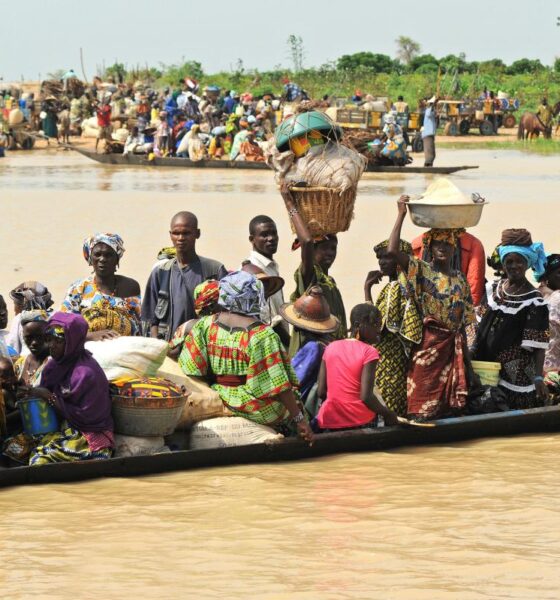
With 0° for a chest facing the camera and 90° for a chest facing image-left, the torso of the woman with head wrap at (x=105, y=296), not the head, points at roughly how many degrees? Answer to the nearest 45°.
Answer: approximately 0°

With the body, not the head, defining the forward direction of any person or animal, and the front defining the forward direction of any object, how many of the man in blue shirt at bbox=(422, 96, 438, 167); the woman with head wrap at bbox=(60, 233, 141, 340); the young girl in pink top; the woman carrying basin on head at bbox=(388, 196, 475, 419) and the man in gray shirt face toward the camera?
3

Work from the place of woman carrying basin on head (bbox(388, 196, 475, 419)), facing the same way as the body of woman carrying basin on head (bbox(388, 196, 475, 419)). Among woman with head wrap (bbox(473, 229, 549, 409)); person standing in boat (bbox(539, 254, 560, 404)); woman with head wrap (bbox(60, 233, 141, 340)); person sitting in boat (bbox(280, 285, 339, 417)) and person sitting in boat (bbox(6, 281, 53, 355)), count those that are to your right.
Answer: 3

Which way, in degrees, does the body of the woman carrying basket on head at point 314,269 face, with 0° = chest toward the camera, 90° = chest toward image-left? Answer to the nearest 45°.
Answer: approximately 315°

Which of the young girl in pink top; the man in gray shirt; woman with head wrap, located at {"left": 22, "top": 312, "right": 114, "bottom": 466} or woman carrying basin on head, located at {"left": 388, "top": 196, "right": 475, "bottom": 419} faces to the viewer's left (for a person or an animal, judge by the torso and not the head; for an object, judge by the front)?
the woman with head wrap

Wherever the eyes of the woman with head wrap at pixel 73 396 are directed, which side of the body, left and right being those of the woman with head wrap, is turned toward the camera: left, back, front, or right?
left

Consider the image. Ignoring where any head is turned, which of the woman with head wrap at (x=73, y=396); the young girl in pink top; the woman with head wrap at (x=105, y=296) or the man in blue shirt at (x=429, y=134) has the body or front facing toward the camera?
the woman with head wrap at (x=105, y=296)

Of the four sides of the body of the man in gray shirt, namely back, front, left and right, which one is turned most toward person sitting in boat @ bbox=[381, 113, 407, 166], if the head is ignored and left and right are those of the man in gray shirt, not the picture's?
back
